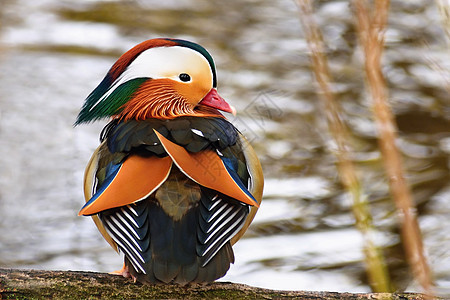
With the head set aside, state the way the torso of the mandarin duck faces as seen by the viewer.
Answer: away from the camera
